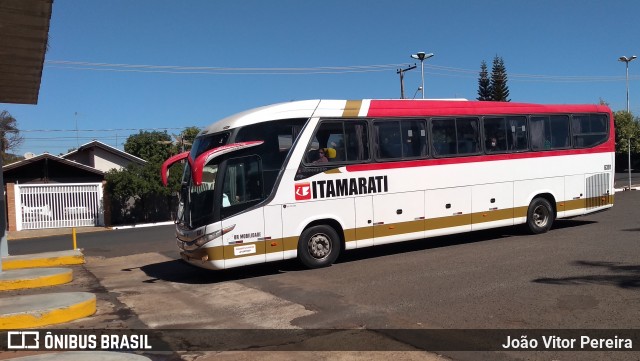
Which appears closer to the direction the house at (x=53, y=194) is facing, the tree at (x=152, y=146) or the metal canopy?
the metal canopy

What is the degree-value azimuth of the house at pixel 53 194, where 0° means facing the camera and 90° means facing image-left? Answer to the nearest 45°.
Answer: approximately 0°

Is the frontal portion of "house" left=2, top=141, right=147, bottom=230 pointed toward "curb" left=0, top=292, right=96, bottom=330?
yes

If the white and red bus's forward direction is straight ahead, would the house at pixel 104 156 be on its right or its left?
on its right

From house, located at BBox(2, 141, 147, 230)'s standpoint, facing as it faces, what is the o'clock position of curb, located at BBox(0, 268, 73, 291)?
The curb is roughly at 12 o'clock from the house.

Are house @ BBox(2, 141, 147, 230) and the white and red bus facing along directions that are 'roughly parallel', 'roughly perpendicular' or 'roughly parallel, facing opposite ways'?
roughly perpendicular

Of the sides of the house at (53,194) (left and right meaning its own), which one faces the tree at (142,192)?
left

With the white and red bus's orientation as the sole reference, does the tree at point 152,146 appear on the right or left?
on its right

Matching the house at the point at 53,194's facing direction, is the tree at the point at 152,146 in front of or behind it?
behind
